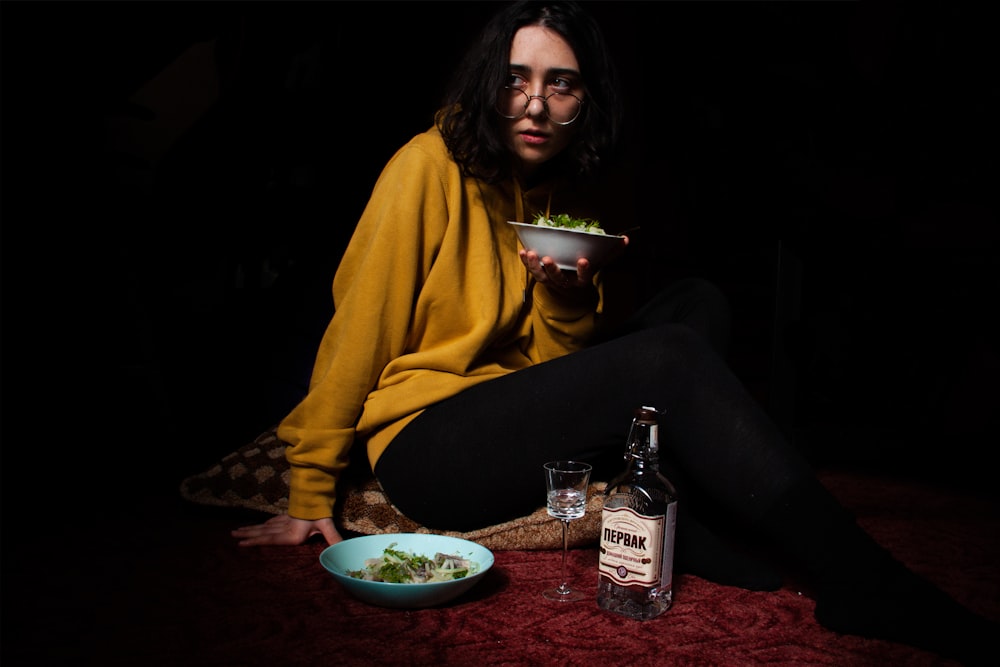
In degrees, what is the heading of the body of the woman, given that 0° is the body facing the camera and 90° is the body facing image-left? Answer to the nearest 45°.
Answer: approximately 315°
